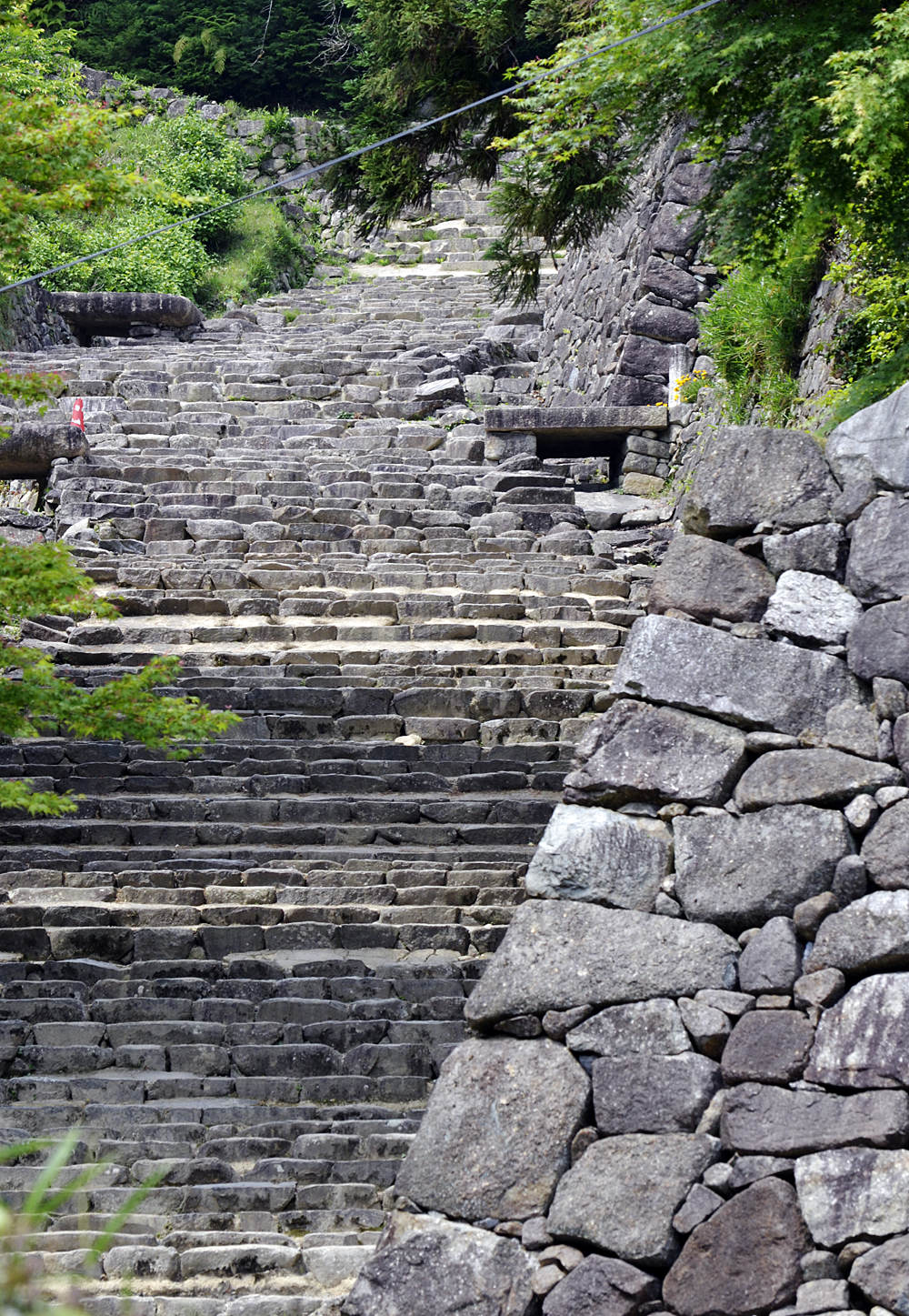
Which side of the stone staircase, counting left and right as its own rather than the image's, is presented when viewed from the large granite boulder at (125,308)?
back

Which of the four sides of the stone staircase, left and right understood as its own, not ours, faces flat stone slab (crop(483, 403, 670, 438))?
back

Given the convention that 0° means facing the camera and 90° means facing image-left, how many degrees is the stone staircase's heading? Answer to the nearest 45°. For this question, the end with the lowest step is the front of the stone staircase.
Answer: approximately 0°
